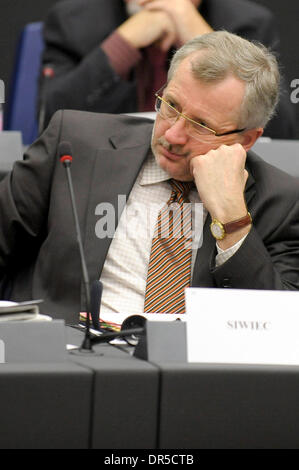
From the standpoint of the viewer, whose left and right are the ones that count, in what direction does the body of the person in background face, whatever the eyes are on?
facing the viewer

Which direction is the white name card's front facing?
toward the camera

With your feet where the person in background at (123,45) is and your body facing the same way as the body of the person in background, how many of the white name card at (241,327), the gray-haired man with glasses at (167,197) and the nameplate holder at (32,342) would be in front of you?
3

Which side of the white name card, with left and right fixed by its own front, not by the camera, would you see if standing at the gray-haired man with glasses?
back

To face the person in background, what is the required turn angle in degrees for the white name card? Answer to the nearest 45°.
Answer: approximately 180°

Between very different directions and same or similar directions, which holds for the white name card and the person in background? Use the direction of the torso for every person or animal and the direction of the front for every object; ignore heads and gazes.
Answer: same or similar directions

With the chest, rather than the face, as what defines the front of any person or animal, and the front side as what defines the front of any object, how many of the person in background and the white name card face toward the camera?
2

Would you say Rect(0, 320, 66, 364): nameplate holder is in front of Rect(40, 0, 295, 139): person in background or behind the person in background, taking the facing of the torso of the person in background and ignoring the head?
in front

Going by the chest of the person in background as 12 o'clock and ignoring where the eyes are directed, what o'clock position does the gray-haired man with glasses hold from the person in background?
The gray-haired man with glasses is roughly at 12 o'clock from the person in background.

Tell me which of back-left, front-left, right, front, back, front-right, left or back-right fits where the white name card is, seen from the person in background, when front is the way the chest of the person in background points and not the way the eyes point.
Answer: front
